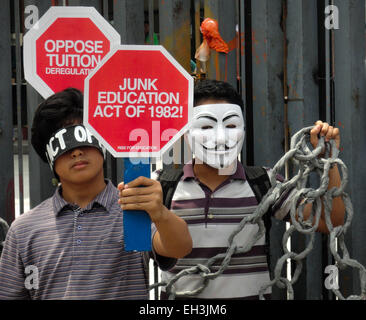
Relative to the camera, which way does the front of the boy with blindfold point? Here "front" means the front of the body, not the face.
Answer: toward the camera

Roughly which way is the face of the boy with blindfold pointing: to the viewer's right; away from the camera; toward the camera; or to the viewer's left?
toward the camera
